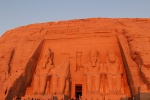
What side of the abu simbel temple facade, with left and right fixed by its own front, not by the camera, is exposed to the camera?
front

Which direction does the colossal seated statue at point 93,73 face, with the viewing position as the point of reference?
facing the viewer

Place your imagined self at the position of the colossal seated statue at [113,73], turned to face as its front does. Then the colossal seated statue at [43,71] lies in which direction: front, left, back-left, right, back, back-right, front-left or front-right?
right

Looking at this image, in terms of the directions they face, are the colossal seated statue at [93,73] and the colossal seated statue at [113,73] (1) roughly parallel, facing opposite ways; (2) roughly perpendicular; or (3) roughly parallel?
roughly parallel

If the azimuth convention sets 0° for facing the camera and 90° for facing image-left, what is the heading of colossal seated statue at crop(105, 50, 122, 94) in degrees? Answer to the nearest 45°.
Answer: approximately 0°

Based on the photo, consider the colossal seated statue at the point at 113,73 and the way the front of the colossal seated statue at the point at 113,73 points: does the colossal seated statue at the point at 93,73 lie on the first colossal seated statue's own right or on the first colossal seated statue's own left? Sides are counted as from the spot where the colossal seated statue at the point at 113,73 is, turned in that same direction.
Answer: on the first colossal seated statue's own right

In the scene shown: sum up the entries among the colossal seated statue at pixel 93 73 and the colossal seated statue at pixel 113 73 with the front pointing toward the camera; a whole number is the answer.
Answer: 2

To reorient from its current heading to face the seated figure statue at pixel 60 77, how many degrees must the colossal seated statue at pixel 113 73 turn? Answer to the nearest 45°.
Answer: approximately 90° to its right

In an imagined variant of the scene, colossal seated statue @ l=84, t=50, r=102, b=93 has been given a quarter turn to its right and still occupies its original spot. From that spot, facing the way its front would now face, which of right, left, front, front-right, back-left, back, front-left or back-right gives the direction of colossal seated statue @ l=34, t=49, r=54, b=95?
front

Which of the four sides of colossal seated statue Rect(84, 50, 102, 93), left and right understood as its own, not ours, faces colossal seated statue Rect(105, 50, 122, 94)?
left
